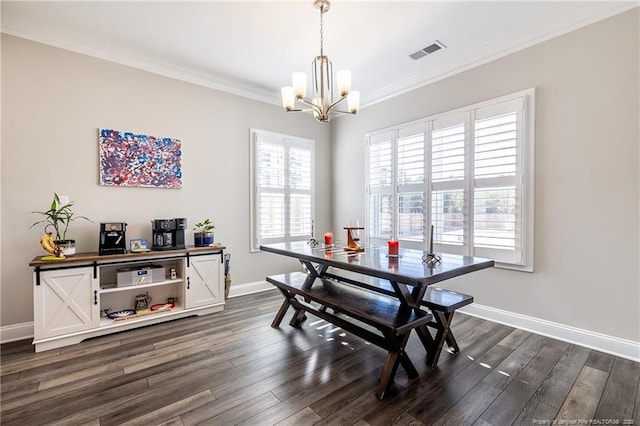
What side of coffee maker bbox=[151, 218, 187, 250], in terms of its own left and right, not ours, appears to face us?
front

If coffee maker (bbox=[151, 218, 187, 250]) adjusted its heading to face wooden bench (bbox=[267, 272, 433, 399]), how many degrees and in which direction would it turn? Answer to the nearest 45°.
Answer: approximately 45° to its left

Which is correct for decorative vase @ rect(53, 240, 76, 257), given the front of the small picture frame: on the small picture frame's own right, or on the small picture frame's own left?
on the small picture frame's own right

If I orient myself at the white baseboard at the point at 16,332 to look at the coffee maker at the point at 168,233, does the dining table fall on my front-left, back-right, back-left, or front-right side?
front-right

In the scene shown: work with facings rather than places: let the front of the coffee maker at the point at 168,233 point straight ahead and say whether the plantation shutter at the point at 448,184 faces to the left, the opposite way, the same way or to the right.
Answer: to the right

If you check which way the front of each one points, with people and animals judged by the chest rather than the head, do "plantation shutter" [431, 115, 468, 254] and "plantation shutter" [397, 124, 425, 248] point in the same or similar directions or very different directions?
same or similar directions

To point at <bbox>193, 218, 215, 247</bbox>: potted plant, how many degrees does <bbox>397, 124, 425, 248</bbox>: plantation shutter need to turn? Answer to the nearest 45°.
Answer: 0° — it already faces it

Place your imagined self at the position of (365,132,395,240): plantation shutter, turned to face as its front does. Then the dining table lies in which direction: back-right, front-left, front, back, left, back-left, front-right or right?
front-left

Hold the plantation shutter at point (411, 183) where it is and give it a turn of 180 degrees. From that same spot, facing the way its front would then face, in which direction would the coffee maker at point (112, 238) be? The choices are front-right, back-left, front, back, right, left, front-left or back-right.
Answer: back

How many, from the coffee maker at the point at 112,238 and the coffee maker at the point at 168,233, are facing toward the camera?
2

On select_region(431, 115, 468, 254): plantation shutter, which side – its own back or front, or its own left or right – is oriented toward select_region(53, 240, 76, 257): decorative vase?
front

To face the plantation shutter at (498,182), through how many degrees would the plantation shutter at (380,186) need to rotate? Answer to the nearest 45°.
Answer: approximately 90° to its left

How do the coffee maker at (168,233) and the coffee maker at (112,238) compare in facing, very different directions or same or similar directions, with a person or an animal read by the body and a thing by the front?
same or similar directions

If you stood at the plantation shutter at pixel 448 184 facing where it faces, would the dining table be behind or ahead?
ahead

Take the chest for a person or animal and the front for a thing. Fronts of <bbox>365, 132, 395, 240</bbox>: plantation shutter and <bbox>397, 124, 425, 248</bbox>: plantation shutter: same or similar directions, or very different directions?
same or similar directions

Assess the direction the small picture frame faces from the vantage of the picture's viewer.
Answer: facing the viewer

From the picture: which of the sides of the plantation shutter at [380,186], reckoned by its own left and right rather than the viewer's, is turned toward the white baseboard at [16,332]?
front

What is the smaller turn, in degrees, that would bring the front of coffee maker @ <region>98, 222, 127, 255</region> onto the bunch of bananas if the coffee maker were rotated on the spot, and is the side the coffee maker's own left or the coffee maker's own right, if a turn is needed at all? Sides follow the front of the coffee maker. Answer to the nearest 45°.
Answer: approximately 90° to the coffee maker's own right

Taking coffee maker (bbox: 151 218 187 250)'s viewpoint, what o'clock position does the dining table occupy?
The dining table is roughly at 11 o'clock from the coffee maker.
